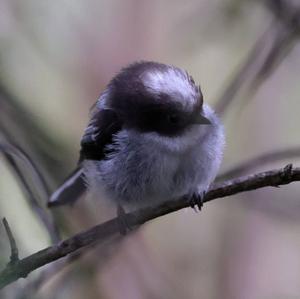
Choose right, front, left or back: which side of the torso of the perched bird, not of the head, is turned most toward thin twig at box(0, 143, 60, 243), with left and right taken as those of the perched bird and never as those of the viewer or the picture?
right

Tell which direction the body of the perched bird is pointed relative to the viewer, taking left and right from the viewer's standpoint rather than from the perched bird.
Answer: facing the viewer and to the right of the viewer
